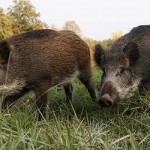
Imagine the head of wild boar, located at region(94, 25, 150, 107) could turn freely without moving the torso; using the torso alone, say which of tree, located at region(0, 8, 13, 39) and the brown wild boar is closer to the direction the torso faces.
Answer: the brown wild boar

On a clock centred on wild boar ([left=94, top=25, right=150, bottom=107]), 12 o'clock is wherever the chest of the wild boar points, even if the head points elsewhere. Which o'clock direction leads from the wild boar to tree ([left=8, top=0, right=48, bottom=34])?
The tree is roughly at 4 o'clock from the wild boar.

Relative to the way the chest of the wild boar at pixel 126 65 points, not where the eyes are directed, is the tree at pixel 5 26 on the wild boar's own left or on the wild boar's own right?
on the wild boar's own right

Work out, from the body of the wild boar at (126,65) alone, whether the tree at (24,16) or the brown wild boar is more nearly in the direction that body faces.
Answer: the brown wild boar

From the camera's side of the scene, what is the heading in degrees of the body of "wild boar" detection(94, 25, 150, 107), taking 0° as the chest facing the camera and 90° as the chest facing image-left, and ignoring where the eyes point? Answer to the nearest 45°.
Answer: approximately 45°
